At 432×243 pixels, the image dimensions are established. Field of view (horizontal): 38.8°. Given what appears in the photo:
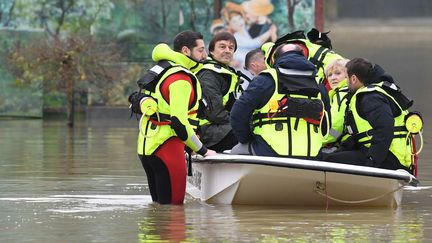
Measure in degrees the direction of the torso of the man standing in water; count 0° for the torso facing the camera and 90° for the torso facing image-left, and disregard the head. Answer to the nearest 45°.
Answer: approximately 270°

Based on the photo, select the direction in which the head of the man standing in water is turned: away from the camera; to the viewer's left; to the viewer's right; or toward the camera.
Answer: to the viewer's right

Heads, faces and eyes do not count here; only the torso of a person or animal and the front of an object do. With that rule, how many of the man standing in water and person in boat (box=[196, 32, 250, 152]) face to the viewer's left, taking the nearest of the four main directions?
0

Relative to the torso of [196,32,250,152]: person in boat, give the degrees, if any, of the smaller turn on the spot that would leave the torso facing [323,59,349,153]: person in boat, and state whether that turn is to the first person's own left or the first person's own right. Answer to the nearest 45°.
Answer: approximately 45° to the first person's own left

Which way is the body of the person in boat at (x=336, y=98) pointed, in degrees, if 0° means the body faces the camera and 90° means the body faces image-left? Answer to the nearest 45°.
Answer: approximately 45°

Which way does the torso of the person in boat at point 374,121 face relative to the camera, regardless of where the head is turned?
to the viewer's left

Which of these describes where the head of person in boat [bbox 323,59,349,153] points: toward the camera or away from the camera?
toward the camera
